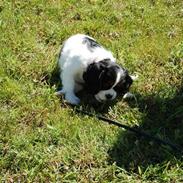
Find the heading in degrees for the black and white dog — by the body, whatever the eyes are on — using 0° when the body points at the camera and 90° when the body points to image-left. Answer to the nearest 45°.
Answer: approximately 315°

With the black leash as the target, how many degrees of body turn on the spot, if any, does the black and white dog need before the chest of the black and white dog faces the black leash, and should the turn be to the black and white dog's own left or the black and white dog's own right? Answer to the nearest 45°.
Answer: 0° — it already faces it
